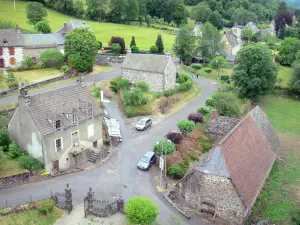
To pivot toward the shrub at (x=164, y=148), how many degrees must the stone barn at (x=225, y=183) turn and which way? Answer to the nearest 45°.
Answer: approximately 90° to its right

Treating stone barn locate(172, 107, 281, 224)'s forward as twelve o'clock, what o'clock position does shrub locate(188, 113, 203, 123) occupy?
The shrub is roughly at 4 o'clock from the stone barn.

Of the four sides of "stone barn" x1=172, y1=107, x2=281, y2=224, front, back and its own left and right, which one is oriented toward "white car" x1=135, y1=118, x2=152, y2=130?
right

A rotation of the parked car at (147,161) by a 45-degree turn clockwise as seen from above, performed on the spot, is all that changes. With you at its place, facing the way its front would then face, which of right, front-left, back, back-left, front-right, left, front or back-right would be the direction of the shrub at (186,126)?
back-right

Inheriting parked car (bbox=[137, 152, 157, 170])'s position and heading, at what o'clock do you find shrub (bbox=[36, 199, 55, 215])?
The shrub is roughly at 12 o'clock from the parked car.
